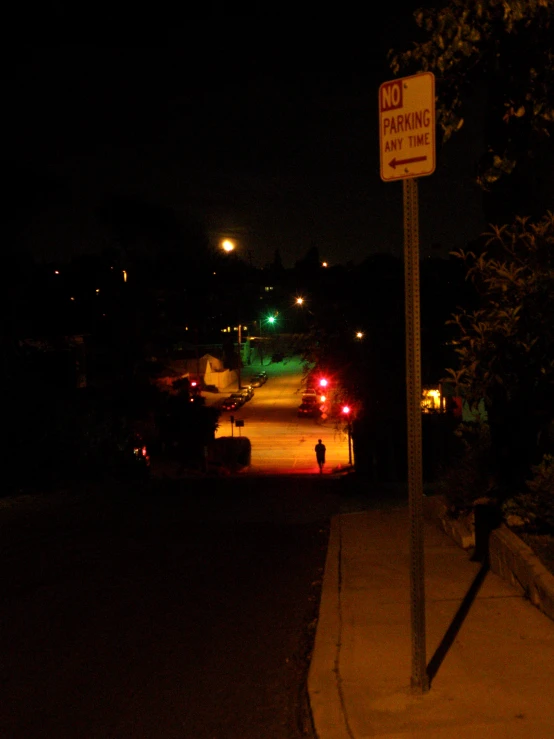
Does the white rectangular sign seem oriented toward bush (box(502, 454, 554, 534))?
no

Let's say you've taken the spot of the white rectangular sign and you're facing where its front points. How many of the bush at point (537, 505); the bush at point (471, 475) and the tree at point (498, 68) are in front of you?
0

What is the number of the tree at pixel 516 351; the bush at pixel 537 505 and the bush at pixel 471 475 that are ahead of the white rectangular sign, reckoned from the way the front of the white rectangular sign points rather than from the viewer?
0

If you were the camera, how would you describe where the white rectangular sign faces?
facing the viewer and to the left of the viewer

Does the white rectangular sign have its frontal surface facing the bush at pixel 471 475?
no

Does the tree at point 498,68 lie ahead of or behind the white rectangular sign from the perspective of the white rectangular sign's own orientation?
behind
